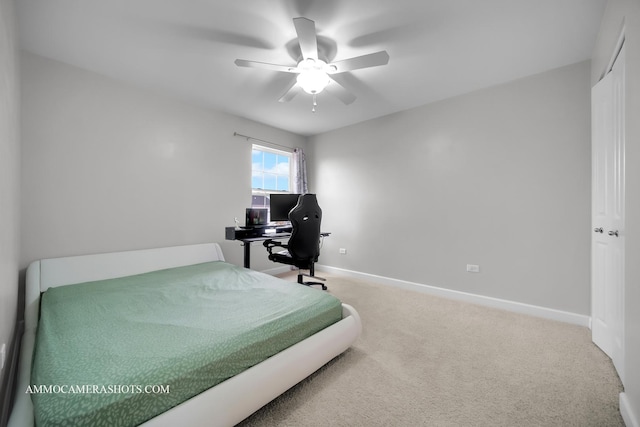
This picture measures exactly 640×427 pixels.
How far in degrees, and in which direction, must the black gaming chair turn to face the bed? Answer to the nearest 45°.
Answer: approximately 90° to its left

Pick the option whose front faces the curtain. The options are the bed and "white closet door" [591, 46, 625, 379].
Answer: the white closet door

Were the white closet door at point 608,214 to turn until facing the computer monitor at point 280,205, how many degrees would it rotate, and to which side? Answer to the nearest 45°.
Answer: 0° — it already faces it

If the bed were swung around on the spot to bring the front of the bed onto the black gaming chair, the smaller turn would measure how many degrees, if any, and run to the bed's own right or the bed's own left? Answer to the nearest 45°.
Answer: approximately 90° to the bed's own left

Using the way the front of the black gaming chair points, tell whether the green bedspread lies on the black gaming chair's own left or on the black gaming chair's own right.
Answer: on the black gaming chair's own left

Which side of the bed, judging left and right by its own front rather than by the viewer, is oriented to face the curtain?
left

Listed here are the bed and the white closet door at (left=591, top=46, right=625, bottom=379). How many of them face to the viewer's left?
1

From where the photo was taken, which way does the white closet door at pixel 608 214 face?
to the viewer's left

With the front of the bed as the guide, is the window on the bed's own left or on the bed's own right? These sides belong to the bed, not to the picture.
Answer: on the bed's own left

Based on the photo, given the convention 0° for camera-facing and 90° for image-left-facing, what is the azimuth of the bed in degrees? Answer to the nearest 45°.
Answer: approximately 315°

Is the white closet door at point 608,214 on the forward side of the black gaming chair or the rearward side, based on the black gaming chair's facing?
on the rearward side

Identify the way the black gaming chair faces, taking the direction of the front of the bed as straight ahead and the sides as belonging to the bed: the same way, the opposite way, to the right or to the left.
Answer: the opposite way

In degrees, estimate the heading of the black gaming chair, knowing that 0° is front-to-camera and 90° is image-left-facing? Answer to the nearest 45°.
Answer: approximately 135°
